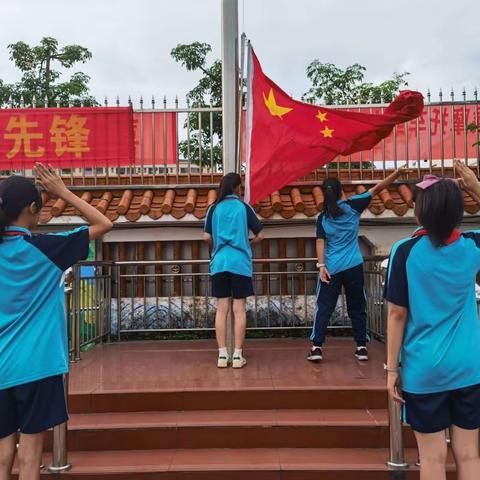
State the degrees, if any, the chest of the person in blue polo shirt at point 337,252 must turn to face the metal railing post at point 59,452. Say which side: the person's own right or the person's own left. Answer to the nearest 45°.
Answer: approximately 135° to the person's own left

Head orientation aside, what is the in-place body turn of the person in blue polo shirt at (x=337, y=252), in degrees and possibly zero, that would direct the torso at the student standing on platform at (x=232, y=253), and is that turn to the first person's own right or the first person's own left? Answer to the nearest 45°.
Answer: approximately 90° to the first person's own left

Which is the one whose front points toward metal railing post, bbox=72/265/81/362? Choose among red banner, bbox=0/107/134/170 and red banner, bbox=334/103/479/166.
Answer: red banner, bbox=0/107/134/170

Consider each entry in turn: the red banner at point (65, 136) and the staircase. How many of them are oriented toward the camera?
2

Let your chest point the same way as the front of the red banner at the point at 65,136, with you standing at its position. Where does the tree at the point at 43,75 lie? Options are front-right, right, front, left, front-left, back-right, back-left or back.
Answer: back

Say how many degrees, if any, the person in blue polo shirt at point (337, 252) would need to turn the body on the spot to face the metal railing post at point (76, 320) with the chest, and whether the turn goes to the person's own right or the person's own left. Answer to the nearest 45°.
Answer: approximately 90° to the person's own left

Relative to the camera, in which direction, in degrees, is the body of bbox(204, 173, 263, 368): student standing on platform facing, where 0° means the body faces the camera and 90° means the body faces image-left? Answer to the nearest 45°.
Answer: approximately 180°

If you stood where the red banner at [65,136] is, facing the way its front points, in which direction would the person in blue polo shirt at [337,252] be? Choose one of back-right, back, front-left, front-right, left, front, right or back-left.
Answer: front-left

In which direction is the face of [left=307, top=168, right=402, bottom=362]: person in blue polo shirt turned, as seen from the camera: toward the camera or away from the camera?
away from the camera

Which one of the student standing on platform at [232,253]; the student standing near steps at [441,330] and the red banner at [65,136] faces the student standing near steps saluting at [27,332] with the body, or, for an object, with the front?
the red banner

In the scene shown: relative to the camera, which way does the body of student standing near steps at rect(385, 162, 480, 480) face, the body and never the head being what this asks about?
away from the camera

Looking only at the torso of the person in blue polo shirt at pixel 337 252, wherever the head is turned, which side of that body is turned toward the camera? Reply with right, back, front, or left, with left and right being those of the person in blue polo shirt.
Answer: back

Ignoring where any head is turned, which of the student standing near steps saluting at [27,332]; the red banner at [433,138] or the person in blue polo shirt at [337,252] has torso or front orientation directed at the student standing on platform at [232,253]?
the student standing near steps saluting at [27,332]
